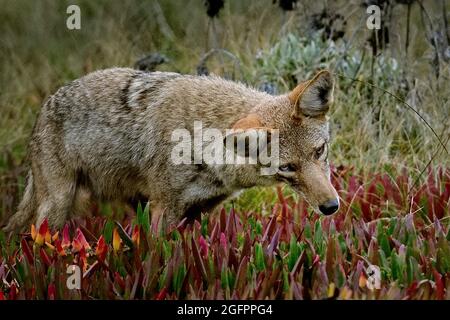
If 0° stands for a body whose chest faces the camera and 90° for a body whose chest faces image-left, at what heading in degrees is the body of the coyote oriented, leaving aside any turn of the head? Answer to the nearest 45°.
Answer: approximately 270°
